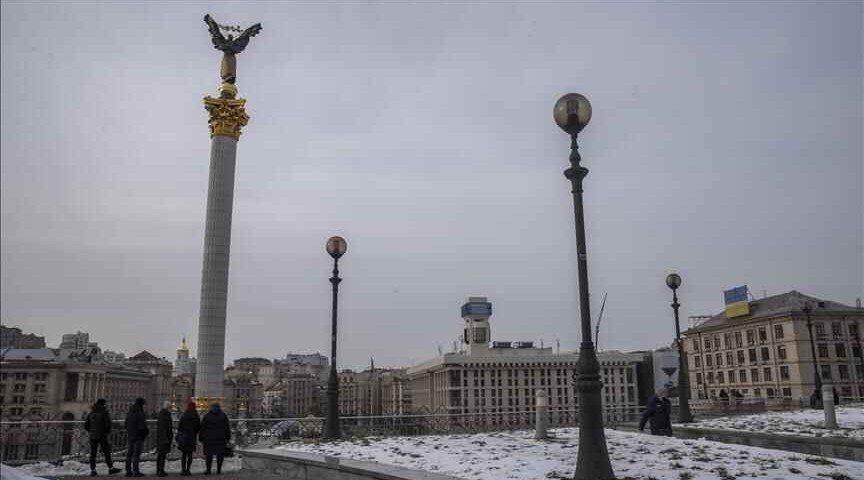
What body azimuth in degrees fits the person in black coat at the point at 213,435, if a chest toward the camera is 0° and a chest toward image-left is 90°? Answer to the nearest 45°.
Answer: approximately 180°

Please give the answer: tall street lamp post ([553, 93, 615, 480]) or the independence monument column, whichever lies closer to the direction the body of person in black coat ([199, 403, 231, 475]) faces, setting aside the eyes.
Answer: the independence monument column

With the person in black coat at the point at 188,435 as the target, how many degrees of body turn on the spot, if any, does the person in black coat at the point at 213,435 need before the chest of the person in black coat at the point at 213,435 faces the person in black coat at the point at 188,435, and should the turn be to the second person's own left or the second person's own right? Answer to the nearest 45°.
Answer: approximately 45° to the second person's own left

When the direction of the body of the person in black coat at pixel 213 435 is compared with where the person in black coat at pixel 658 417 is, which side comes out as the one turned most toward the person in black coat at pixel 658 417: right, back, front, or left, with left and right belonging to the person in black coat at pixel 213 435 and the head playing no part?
right

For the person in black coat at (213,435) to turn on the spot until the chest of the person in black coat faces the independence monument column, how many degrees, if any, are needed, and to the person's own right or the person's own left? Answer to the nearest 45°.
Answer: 0° — they already face it

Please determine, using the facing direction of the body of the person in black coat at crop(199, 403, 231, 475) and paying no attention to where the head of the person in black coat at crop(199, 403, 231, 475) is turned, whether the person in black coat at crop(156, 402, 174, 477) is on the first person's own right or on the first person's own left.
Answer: on the first person's own left

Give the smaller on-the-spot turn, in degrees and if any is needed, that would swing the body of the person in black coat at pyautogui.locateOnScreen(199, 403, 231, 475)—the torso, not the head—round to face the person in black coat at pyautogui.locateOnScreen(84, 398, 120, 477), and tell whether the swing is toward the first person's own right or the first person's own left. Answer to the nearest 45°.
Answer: approximately 45° to the first person's own left

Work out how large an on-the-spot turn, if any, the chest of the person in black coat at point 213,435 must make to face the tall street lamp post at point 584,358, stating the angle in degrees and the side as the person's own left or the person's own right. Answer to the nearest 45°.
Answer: approximately 135° to the person's own right
